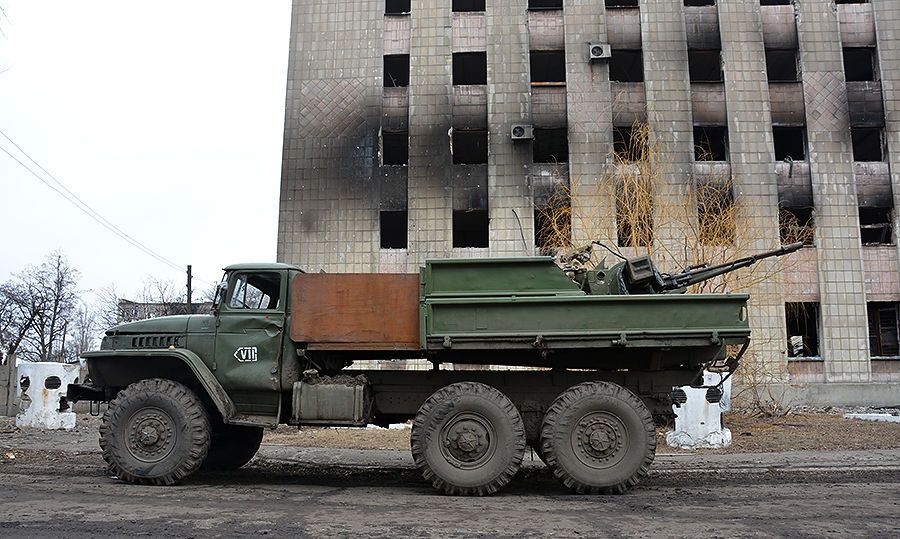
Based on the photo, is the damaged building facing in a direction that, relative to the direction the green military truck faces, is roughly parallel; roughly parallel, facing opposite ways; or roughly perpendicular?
roughly perpendicular

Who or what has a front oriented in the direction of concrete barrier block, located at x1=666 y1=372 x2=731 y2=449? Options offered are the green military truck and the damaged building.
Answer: the damaged building

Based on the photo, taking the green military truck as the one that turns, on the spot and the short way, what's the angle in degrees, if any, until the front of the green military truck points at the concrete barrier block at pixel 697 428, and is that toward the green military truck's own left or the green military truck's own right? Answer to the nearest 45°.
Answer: approximately 135° to the green military truck's own right

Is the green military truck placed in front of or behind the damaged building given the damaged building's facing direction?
in front

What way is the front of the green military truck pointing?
to the viewer's left

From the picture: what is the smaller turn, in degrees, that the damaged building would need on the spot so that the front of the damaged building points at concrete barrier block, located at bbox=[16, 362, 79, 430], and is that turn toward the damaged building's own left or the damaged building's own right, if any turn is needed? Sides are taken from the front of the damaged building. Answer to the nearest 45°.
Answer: approximately 45° to the damaged building's own right

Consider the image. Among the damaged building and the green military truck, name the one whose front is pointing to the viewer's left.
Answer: the green military truck

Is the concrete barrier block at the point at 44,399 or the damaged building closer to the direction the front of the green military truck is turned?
the concrete barrier block

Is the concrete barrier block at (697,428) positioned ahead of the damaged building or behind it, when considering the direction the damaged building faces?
ahead

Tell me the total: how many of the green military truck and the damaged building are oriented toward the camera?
1

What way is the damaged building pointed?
toward the camera

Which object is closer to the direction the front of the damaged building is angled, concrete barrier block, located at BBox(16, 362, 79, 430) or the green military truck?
the green military truck
